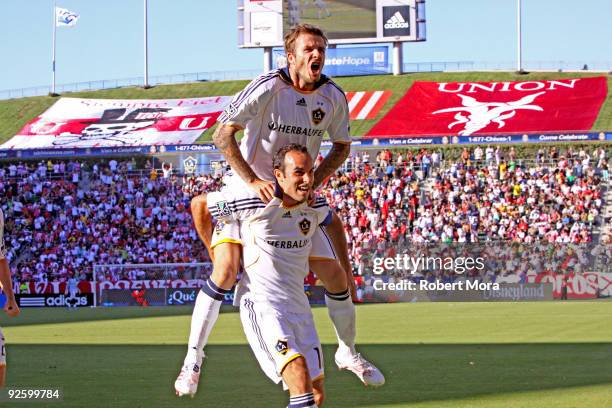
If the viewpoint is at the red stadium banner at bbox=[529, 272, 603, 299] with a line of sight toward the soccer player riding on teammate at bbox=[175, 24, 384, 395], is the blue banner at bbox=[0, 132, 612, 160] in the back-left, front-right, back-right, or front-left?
back-right

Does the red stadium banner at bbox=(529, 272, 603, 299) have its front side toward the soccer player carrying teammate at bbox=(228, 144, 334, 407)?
yes

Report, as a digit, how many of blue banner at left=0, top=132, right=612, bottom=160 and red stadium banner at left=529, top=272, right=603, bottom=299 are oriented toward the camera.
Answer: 2

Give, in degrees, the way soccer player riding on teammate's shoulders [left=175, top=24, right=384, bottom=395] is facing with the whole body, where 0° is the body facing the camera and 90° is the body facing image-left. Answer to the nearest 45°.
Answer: approximately 315°

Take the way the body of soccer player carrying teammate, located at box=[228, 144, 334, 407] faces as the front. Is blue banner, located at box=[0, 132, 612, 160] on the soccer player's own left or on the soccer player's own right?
on the soccer player's own left

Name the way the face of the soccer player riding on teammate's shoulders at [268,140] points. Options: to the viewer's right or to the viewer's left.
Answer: to the viewer's right

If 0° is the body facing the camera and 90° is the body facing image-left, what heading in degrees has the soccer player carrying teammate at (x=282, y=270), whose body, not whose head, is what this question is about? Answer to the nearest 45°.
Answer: approximately 315°

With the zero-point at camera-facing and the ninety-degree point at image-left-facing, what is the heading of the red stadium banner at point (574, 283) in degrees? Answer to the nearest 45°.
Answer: approximately 0°
